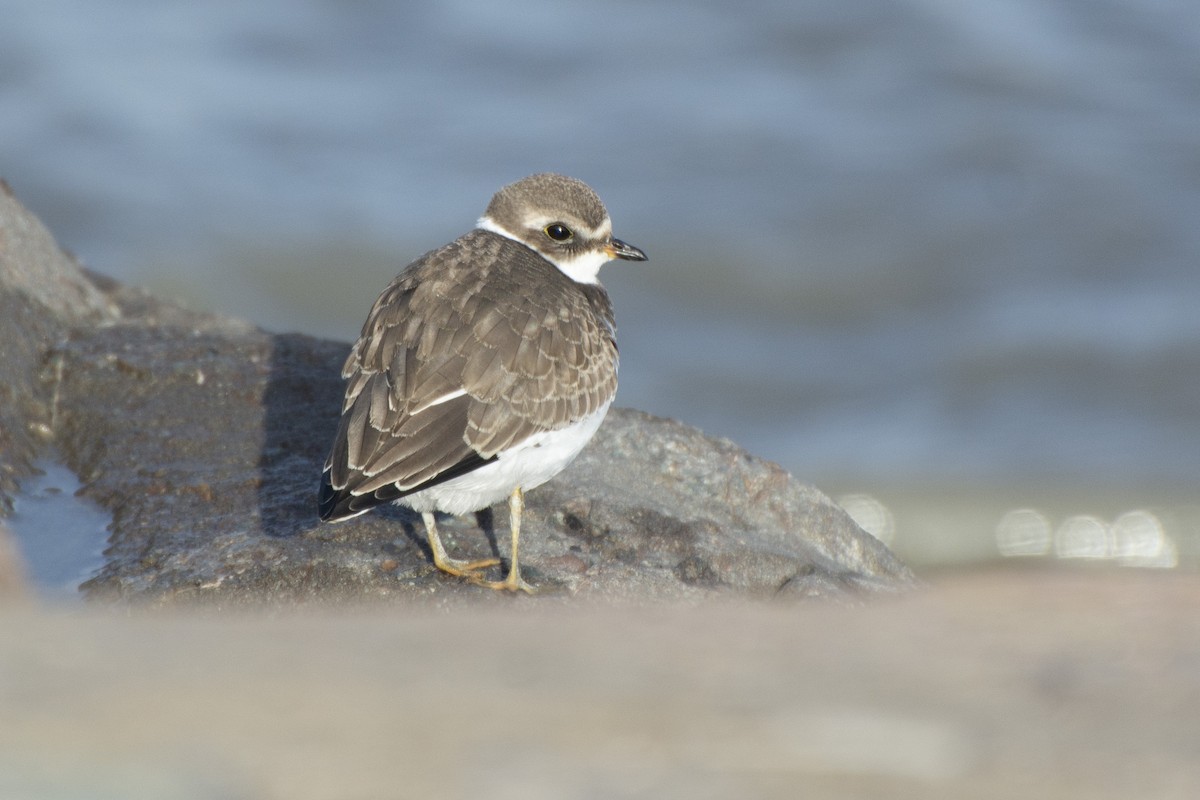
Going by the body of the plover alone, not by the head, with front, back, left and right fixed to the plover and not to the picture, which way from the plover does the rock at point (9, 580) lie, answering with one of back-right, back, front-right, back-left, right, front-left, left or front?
back

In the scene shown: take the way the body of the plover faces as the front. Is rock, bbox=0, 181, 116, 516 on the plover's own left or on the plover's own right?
on the plover's own left

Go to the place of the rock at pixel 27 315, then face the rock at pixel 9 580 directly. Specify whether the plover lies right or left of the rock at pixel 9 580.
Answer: left

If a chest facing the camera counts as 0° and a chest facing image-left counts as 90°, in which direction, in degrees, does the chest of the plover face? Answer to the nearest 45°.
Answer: approximately 225°
